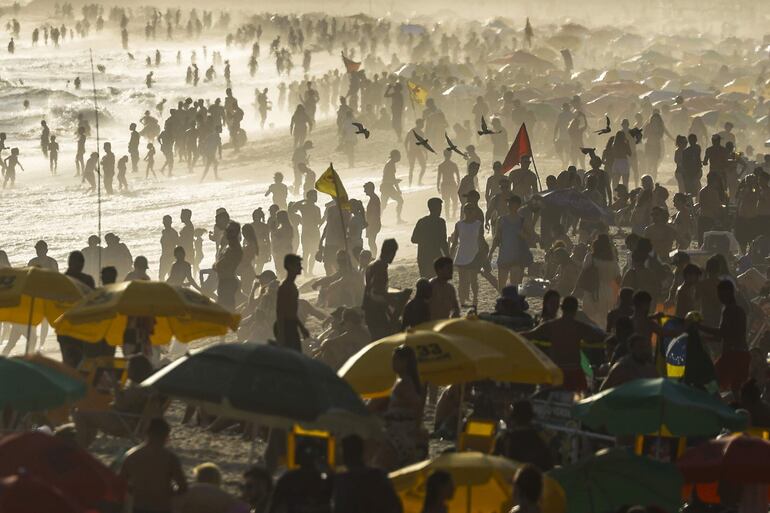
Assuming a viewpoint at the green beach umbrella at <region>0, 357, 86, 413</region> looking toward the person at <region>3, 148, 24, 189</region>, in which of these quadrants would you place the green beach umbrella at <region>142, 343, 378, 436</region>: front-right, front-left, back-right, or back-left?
back-right

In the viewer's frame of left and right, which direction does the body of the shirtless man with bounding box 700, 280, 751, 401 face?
facing to the left of the viewer
